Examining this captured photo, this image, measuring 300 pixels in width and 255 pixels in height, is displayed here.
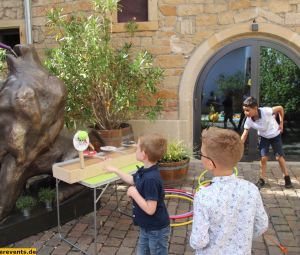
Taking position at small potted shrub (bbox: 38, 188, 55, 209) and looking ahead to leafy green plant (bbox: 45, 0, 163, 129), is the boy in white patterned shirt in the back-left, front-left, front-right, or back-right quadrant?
back-right

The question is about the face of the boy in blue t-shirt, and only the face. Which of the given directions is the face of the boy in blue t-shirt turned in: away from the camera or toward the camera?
away from the camera

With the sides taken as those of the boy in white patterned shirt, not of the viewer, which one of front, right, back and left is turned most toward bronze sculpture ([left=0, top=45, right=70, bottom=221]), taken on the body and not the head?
front

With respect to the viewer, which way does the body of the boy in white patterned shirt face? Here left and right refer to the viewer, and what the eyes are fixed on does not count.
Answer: facing away from the viewer and to the left of the viewer

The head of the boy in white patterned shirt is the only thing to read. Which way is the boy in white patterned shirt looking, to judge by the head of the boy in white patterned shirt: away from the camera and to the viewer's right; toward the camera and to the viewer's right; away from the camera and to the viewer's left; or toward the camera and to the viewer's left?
away from the camera and to the viewer's left

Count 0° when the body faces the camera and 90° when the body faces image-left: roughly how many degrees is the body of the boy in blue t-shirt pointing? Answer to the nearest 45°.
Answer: approximately 90°

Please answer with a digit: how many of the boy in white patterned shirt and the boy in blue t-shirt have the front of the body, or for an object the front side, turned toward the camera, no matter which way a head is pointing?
0
